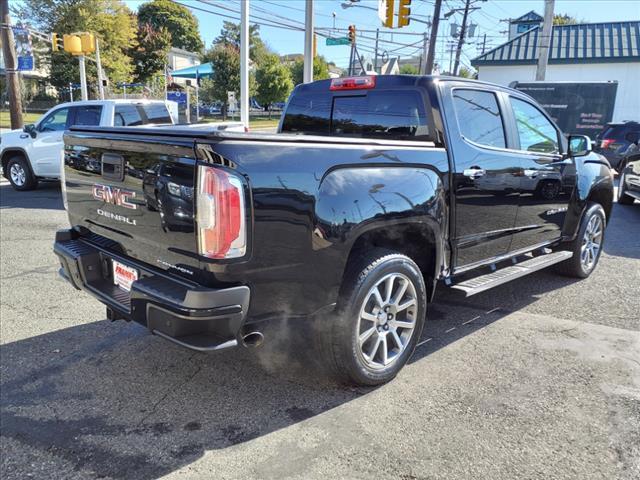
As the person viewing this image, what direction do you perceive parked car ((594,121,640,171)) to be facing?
facing away from the viewer and to the right of the viewer

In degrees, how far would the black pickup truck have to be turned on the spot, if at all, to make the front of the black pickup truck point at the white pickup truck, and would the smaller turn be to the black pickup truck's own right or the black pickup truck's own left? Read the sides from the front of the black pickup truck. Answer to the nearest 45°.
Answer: approximately 90° to the black pickup truck's own left

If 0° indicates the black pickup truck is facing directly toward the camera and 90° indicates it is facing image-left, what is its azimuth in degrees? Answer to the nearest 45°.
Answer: approximately 225°

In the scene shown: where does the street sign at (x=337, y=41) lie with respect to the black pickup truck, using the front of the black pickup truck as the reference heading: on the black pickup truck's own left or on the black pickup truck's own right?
on the black pickup truck's own left

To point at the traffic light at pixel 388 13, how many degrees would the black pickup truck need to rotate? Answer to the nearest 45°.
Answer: approximately 45° to its left

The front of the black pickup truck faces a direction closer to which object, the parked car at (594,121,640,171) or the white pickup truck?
the parked car
